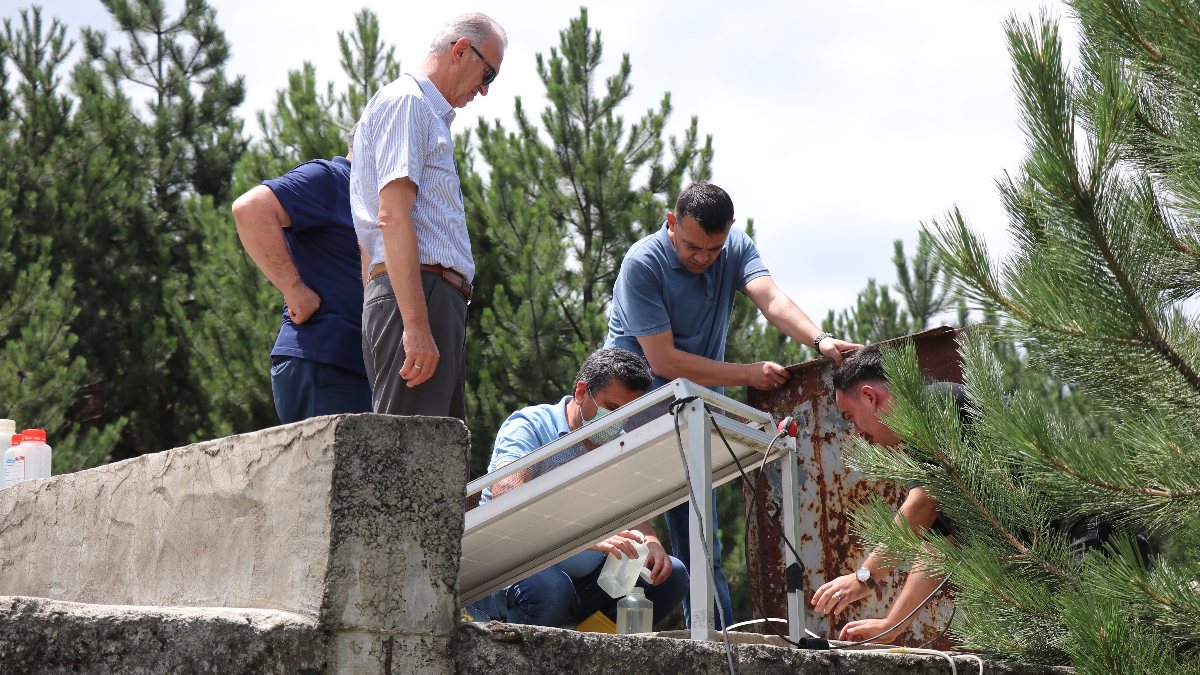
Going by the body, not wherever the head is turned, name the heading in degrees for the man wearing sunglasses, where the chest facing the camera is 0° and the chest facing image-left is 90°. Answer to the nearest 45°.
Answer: approximately 270°

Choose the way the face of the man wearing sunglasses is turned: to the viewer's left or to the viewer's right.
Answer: to the viewer's right

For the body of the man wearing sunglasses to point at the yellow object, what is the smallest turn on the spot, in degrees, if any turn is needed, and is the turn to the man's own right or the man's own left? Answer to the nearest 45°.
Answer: approximately 45° to the man's own left

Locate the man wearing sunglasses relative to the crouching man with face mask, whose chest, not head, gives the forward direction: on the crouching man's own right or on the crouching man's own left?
on the crouching man's own right

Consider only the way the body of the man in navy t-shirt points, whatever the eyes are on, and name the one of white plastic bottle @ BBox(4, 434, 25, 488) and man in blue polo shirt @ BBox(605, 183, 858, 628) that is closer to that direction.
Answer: the man in blue polo shirt
